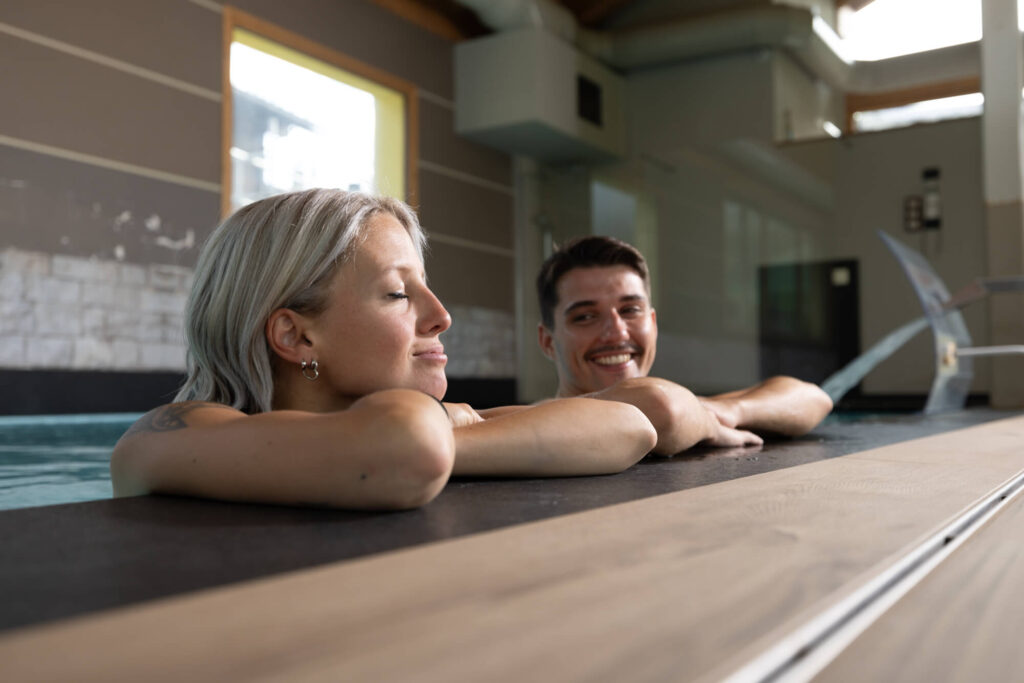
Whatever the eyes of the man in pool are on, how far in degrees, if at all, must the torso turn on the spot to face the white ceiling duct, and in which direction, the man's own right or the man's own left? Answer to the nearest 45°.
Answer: approximately 135° to the man's own left

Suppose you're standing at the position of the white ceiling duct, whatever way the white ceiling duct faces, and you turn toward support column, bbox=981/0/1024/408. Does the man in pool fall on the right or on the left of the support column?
right

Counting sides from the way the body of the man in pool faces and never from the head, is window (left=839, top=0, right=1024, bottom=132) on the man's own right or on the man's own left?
on the man's own left

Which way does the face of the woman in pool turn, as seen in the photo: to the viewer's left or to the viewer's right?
to the viewer's right

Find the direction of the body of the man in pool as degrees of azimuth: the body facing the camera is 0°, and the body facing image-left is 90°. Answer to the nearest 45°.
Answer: approximately 315°

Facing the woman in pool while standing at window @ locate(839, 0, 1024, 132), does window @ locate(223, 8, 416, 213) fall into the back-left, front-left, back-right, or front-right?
front-right

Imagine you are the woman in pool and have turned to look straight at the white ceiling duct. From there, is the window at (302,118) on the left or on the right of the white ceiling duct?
left

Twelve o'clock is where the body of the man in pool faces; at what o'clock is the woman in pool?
The woman in pool is roughly at 2 o'clock from the man in pool.
